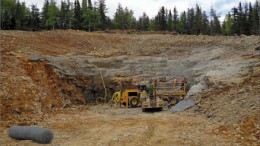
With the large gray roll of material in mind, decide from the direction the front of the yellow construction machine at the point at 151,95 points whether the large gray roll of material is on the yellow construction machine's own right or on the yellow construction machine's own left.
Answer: on the yellow construction machine's own left
